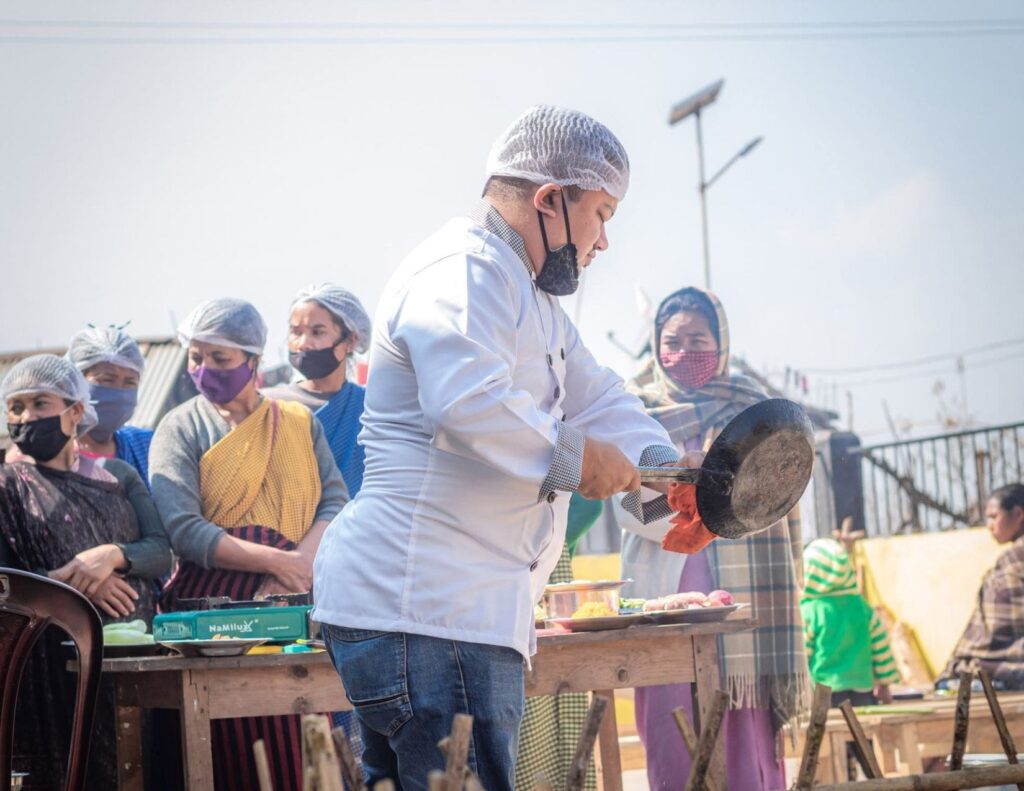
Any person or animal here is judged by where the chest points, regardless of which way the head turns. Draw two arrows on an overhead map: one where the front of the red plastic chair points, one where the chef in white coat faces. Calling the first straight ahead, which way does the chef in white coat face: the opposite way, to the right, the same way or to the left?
to the right

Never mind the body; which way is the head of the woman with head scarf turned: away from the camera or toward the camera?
toward the camera

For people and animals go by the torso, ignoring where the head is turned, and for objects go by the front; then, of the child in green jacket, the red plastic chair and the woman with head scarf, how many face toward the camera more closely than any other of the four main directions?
1

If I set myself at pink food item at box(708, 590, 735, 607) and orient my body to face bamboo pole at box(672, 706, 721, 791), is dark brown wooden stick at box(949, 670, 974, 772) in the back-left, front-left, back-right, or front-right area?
front-left

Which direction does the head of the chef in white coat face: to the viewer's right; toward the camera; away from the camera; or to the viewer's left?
to the viewer's right

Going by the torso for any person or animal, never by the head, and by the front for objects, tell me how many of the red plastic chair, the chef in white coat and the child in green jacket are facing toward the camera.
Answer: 0

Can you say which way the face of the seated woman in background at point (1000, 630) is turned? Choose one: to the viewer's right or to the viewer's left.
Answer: to the viewer's left

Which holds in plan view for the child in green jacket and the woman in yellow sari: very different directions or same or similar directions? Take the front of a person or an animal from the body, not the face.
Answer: very different directions

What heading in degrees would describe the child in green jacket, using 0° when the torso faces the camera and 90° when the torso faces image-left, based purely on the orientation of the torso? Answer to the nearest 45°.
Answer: approximately 180°

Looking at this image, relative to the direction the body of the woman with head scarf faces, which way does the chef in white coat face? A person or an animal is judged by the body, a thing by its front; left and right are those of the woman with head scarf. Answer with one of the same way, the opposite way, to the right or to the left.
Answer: to the left

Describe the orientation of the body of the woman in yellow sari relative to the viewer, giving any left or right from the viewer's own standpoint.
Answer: facing the viewer

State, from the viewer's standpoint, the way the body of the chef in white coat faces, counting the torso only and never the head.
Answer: to the viewer's right

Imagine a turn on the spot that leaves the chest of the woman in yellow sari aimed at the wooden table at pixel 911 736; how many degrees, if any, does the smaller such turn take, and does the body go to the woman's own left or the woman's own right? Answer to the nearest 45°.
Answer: approximately 135° to the woman's own left

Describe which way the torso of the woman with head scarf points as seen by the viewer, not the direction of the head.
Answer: toward the camera

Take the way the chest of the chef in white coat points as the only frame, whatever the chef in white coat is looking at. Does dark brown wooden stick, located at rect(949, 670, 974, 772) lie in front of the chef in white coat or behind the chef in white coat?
in front
